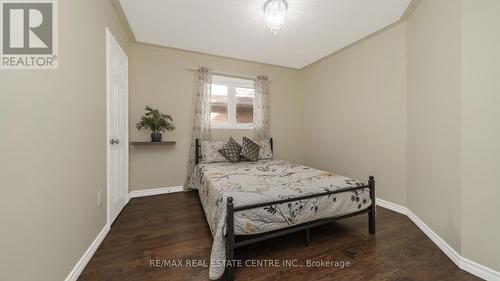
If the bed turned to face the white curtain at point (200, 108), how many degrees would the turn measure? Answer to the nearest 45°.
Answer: approximately 180°

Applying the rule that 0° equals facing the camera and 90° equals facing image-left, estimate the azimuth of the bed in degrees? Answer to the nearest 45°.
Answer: approximately 315°

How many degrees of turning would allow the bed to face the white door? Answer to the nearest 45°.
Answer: approximately 135° to its right

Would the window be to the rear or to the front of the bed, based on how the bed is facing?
to the rear

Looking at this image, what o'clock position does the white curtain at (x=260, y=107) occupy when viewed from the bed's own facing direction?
The white curtain is roughly at 7 o'clock from the bed.
